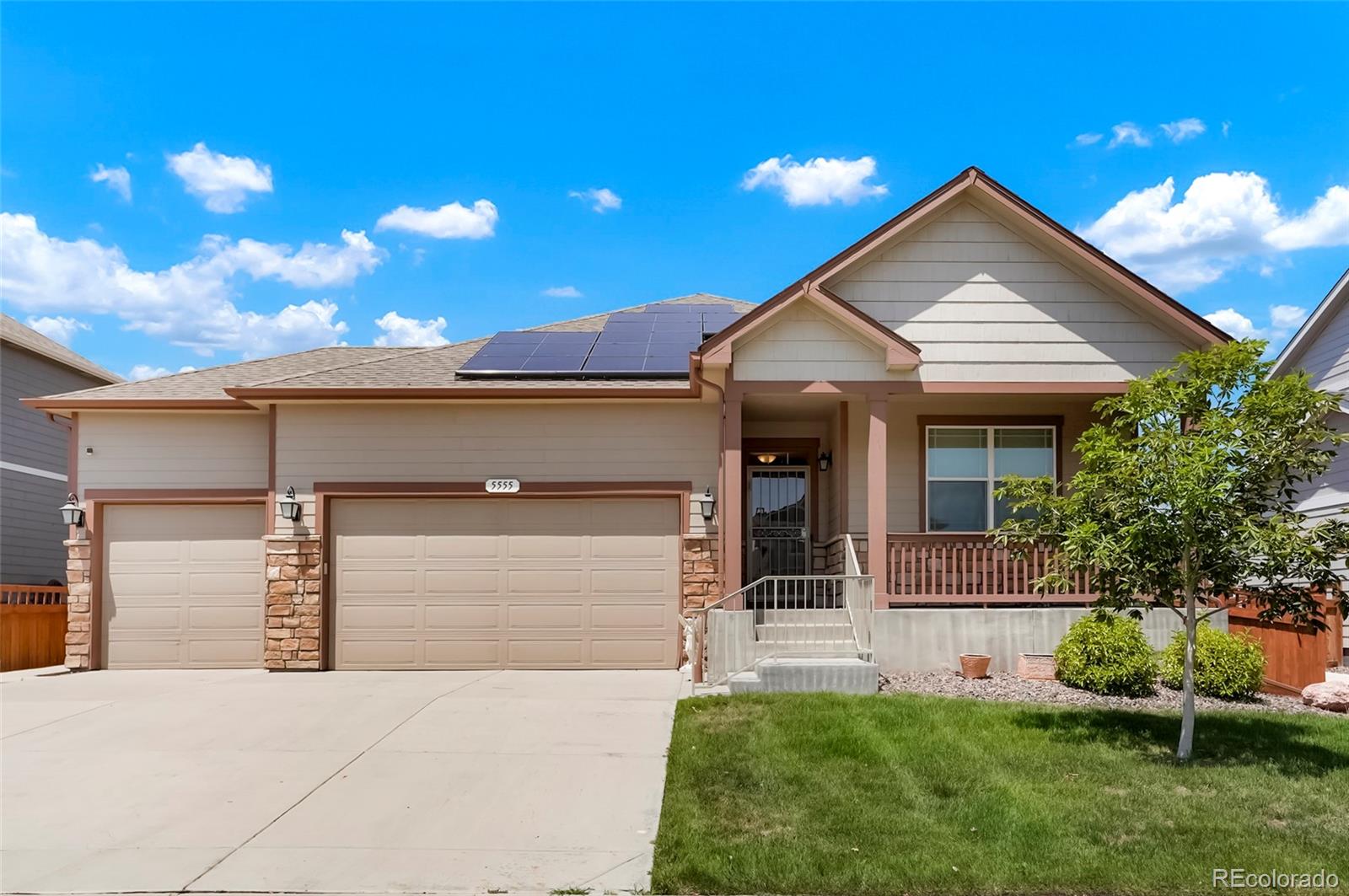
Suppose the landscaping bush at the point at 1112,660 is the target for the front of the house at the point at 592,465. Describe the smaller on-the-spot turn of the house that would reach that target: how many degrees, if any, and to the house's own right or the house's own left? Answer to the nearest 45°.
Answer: approximately 45° to the house's own left

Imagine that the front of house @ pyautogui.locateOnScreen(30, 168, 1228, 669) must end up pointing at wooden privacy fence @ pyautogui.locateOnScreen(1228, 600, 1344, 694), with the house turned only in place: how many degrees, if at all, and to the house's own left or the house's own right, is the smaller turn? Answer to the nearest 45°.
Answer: approximately 45° to the house's own left

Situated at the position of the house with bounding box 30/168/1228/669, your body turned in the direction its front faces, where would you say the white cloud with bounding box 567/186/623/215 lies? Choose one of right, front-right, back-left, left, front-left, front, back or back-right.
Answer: back

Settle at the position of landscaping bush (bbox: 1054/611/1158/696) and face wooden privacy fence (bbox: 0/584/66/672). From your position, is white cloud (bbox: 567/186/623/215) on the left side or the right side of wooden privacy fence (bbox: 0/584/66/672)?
right

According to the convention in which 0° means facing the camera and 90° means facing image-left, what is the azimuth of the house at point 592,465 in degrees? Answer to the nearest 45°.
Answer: approximately 0°

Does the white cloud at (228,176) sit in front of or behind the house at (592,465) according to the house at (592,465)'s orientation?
behind

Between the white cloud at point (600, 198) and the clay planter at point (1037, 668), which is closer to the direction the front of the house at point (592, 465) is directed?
the clay planter

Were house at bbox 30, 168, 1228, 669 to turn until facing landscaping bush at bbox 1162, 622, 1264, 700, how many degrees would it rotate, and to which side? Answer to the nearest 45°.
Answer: approximately 45° to its left

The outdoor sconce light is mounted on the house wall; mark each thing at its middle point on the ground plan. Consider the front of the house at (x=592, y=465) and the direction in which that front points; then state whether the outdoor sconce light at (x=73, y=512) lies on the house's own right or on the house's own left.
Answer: on the house's own right
